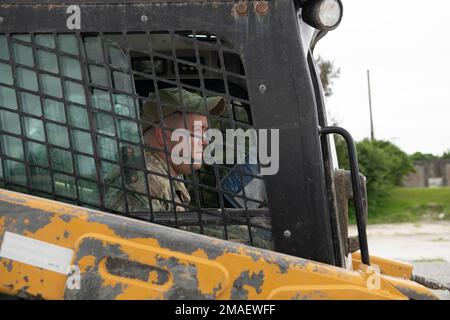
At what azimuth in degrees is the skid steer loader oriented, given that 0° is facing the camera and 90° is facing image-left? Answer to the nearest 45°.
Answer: approximately 270°
